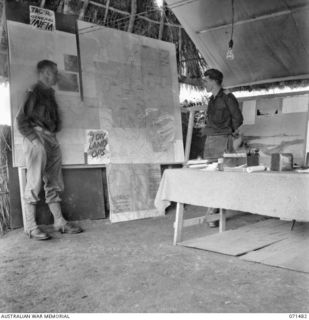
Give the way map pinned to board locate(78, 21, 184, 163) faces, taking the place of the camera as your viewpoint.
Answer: facing the viewer and to the right of the viewer

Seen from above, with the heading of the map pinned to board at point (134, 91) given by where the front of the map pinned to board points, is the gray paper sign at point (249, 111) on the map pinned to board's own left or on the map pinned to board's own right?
on the map pinned to board's own left

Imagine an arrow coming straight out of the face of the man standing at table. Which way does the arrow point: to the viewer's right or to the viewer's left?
to the viewer's left

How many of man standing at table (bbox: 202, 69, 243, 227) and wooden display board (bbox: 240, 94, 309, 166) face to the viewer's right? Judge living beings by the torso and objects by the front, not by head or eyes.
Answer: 0

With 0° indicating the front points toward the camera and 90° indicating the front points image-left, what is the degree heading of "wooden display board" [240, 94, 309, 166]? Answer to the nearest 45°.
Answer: approximately 0°

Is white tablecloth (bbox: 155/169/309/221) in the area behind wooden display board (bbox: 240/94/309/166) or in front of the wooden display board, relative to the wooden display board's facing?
in front

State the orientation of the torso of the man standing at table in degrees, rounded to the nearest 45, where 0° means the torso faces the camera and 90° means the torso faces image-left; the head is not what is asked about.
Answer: approximately 45°
